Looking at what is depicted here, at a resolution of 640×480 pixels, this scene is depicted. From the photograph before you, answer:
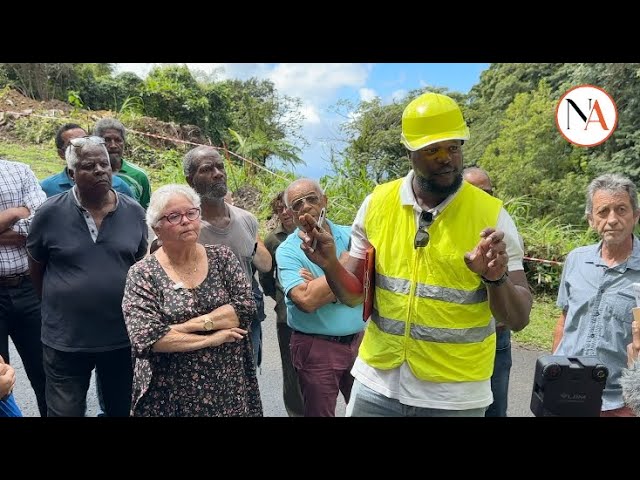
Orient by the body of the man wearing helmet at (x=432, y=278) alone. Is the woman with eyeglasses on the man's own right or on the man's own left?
on the man's own right

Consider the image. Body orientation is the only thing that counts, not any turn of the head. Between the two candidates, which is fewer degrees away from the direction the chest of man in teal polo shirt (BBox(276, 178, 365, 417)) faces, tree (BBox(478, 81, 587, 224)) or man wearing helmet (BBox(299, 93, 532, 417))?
the man wearing helmet

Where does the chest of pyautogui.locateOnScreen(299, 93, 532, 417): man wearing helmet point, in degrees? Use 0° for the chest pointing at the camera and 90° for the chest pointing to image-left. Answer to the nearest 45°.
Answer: approximately 0°

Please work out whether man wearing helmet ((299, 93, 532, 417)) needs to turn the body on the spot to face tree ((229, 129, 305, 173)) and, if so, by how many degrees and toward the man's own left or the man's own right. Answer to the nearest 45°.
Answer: approximately 180°

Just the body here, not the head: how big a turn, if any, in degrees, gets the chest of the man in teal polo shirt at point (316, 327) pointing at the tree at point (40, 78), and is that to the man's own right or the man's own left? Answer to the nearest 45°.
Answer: approximately 180°

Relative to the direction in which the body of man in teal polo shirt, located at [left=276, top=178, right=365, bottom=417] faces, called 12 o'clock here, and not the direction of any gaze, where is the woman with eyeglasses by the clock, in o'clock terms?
The woman with eyeglasses is roughly at 3 o'clock from the man in teal polo shirt.

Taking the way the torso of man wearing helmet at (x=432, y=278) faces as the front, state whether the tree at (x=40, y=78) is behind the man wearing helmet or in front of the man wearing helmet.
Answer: behind

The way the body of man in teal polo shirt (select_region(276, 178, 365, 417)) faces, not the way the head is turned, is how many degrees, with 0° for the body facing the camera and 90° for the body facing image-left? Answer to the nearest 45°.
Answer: approximately 315°

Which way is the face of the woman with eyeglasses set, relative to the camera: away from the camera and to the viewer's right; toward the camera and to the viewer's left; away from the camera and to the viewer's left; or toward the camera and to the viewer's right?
toward the camera and to the viewer's right
